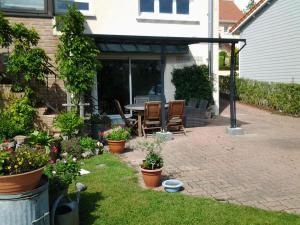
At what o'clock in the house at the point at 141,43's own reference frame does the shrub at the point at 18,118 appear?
The shrub is roughly at 1 o'clock from the house.

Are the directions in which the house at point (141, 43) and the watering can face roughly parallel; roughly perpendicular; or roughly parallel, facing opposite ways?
roughly perpendicular

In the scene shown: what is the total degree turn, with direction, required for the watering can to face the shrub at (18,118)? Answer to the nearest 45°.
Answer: approximately 90° to its left

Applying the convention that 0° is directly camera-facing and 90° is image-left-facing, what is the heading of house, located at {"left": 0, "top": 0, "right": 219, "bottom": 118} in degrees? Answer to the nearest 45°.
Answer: approximately 0°

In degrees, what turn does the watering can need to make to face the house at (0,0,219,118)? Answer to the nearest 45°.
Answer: approximately 90° to its left

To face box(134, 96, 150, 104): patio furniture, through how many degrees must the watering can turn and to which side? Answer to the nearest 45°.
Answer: approximately 90° to its left

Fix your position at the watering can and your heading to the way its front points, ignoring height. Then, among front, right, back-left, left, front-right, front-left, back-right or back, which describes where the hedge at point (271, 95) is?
front-left

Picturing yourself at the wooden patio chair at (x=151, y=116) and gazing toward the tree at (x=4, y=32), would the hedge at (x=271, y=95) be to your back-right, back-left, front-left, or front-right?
back-right

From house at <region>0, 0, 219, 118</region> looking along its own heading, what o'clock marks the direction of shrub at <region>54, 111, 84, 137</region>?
The shrub is roughly at 1 o'clock from the house.

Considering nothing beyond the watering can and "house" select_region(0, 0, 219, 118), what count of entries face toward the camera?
1

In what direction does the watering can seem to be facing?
to the viewer's right

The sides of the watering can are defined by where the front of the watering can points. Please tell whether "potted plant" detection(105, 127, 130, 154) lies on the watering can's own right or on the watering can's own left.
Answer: on the watering can's own left

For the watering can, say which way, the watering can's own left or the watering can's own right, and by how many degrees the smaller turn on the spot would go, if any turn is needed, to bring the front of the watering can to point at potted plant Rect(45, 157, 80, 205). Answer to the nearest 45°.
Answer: approximately 90° to the watering can's own left

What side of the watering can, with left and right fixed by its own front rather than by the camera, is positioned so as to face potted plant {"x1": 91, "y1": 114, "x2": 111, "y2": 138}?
left
